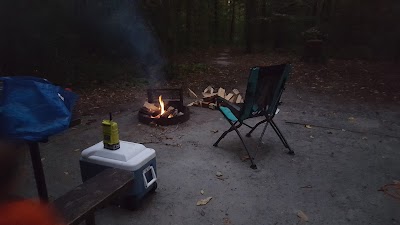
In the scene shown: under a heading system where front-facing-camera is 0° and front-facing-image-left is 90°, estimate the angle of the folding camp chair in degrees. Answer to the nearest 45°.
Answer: approximately 135°

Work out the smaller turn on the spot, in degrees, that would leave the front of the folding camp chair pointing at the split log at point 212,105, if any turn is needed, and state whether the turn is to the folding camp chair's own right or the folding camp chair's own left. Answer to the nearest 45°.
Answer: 0° — it already faces it

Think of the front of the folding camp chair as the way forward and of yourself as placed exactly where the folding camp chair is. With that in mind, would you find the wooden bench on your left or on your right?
on your left

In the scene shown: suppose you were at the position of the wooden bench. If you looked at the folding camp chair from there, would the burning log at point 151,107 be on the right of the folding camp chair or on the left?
left

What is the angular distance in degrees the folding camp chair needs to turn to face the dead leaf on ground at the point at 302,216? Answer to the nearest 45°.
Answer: approximately 135° to its left

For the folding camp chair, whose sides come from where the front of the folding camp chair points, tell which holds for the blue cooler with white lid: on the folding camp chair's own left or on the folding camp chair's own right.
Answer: on the folding camp chair's own left
